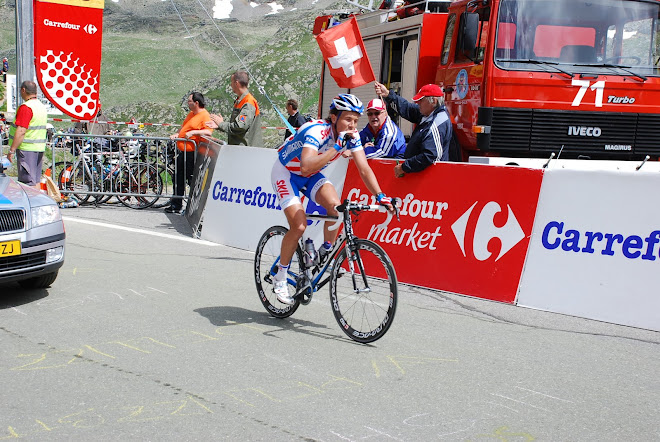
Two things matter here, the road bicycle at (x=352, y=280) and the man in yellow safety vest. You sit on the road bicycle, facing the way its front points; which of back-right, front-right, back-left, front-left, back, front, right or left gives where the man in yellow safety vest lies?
back

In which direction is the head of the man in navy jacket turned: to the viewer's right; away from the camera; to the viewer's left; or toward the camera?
to the viewer's left

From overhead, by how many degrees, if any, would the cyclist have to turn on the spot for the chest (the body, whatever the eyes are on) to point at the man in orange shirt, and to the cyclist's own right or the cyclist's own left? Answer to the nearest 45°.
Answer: approximately 135° to the cyclist's own left

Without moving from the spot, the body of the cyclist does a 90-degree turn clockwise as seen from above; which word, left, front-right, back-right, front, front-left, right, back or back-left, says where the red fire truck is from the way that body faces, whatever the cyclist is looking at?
back

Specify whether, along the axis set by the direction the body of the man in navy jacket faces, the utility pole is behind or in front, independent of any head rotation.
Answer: in front

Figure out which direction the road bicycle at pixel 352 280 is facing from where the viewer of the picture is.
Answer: facing the viewer and to the right of the viewer

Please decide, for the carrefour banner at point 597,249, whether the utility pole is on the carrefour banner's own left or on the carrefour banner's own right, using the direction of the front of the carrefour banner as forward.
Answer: on the carrefour banner's own right

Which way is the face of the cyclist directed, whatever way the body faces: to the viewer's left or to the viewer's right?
to the viewer's right

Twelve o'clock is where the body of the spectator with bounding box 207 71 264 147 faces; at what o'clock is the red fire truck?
The red fire truck is roughly at 7 o'clock from the spectator.

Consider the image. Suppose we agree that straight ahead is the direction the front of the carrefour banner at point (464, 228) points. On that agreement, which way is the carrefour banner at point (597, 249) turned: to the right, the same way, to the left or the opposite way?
the same way

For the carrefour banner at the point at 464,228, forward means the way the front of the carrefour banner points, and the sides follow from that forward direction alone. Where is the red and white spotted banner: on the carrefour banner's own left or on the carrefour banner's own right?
on the carrefour banner's own right

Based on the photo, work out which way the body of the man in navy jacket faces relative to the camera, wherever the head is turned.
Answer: to the viewer's left

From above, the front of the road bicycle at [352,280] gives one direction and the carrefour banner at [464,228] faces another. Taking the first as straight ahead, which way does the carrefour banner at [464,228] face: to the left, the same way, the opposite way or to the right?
to the right

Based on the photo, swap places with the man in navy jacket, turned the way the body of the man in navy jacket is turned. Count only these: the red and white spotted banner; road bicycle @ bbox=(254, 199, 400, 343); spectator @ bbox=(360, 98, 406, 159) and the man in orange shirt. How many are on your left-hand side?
1

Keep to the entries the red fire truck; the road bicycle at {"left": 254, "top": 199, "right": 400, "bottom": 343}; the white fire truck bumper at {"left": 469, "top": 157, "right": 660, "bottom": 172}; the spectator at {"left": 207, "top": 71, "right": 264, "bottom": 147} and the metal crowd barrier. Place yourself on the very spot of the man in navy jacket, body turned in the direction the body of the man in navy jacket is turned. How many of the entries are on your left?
1

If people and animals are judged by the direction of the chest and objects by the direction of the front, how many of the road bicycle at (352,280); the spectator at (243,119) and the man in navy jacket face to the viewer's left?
2
